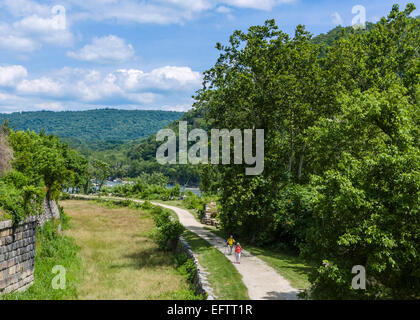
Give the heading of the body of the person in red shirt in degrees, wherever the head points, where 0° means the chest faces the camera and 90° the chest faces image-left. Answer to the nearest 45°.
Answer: approximately 0°
